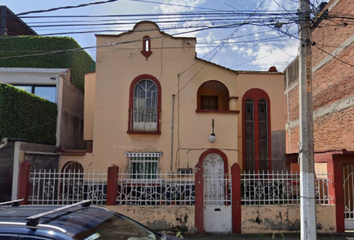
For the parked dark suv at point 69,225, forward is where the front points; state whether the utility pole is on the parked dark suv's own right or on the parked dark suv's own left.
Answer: on the parked dark suv's own left

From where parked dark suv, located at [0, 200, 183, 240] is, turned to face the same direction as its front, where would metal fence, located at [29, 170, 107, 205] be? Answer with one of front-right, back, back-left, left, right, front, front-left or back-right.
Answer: back-left

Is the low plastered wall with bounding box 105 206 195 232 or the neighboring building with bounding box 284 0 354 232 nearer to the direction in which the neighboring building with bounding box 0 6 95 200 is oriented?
the low plastered wall

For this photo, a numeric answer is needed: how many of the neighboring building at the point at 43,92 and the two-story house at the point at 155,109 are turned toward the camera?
2

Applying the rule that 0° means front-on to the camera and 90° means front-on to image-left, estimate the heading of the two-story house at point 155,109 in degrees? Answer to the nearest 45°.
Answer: approximately 0°

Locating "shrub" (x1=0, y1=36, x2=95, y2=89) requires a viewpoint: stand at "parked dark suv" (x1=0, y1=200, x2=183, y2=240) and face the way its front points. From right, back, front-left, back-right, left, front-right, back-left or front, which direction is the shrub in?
back-left

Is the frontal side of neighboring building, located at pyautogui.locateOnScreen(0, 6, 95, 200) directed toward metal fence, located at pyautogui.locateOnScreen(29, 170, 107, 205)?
yes

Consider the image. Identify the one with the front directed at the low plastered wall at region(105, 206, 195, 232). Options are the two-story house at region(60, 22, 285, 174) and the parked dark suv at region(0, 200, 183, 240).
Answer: the two-story house

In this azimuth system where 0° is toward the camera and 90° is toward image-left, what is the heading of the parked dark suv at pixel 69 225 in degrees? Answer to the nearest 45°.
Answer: approximately 315°

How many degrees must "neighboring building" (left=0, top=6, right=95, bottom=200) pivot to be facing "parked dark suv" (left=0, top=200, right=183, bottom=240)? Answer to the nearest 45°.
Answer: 0° — it already faces it

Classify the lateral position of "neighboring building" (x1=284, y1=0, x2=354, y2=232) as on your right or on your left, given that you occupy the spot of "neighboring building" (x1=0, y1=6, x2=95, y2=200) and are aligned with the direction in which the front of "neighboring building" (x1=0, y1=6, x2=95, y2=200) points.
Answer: on your left

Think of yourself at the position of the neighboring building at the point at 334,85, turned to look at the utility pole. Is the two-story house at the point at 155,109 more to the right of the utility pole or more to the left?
right

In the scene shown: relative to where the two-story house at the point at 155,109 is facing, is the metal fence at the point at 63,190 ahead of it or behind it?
ahead

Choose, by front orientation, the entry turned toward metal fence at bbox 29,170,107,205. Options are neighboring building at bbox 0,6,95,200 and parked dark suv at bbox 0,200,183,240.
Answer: the neighboring building
